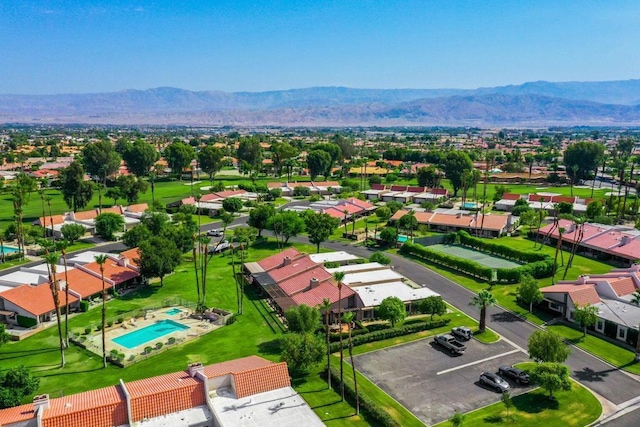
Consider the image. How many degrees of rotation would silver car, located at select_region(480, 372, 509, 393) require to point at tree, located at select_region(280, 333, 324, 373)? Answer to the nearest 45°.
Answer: approximately 135° to its right

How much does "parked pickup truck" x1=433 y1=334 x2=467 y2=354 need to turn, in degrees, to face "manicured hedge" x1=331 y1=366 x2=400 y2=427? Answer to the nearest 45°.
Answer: approximately 90° to its left

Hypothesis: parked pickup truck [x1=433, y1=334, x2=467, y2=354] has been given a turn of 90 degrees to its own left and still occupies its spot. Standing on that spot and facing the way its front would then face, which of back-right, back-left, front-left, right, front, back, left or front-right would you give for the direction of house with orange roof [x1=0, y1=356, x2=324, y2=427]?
front

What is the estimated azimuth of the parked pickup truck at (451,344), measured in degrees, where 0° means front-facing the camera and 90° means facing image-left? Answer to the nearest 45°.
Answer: approximately 135°

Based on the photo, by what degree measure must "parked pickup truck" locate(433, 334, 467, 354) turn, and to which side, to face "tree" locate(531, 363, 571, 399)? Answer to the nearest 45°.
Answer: approximately 180°

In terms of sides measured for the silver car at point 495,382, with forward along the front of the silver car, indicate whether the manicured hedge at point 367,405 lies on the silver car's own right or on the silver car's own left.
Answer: on the silver car's own right

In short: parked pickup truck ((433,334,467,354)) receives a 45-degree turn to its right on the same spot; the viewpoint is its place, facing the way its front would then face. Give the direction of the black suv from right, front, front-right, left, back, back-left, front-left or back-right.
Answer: back-right

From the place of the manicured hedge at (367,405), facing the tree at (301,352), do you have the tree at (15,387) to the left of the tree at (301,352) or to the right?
left

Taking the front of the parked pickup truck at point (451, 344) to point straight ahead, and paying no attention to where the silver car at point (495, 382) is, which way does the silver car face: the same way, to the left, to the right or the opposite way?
the opposite way

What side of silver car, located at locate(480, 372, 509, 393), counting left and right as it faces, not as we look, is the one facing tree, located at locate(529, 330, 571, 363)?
left

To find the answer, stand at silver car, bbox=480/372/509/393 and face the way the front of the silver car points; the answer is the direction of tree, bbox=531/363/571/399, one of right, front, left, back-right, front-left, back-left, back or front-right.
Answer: front-left

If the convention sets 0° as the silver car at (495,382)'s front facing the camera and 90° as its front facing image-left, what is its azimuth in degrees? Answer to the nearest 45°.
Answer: approximately 315°

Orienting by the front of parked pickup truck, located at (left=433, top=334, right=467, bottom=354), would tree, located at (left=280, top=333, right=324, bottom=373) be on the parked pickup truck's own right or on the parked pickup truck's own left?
on the parked pickup truck's own left
